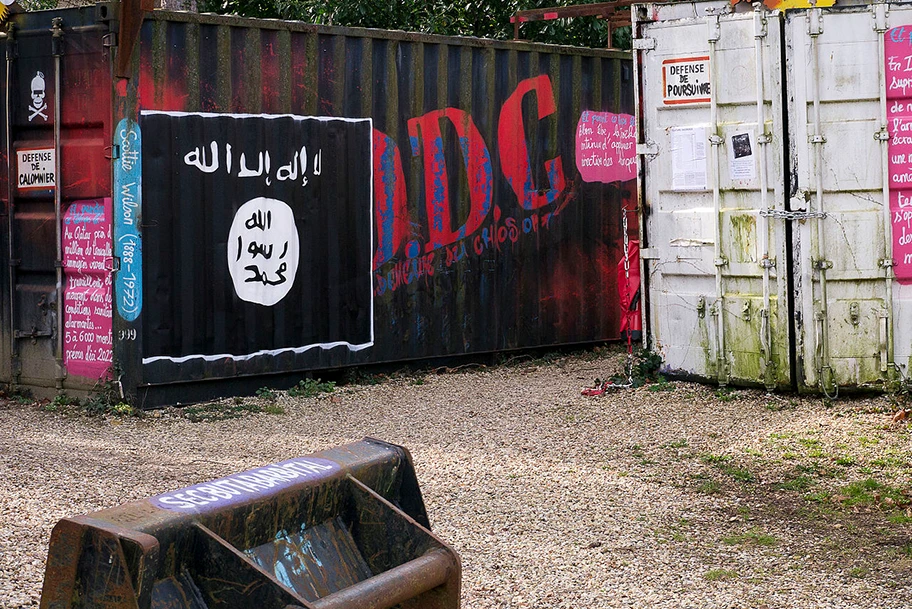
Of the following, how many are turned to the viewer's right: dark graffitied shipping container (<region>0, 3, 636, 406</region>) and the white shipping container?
0

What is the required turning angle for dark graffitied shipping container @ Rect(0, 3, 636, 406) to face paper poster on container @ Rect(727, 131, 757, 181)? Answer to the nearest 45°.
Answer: approximately 135° to its left

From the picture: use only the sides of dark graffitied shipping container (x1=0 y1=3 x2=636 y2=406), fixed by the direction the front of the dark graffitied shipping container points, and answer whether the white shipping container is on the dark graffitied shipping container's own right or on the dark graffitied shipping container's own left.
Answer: on the dark graffitied shipping container's own left

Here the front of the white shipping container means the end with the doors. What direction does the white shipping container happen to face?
toward the camera

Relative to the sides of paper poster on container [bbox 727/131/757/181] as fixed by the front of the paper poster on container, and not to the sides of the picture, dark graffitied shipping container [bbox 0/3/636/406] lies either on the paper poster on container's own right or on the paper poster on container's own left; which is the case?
on the paper poster on container's own right

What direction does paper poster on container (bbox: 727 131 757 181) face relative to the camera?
toward the camera

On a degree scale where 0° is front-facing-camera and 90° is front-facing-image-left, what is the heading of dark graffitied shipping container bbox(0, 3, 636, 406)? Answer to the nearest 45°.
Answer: approximately 45°

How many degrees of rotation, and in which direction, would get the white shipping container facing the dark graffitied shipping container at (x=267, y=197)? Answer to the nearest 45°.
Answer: approximately 90° to its right

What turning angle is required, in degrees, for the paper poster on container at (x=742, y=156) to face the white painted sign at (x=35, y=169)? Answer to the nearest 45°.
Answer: approximately 90° to its right

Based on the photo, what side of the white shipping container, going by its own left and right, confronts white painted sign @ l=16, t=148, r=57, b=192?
right
